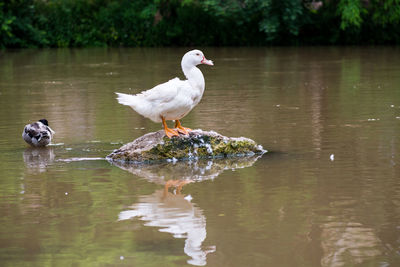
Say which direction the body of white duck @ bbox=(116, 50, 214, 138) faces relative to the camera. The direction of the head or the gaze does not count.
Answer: to the viewer's right
